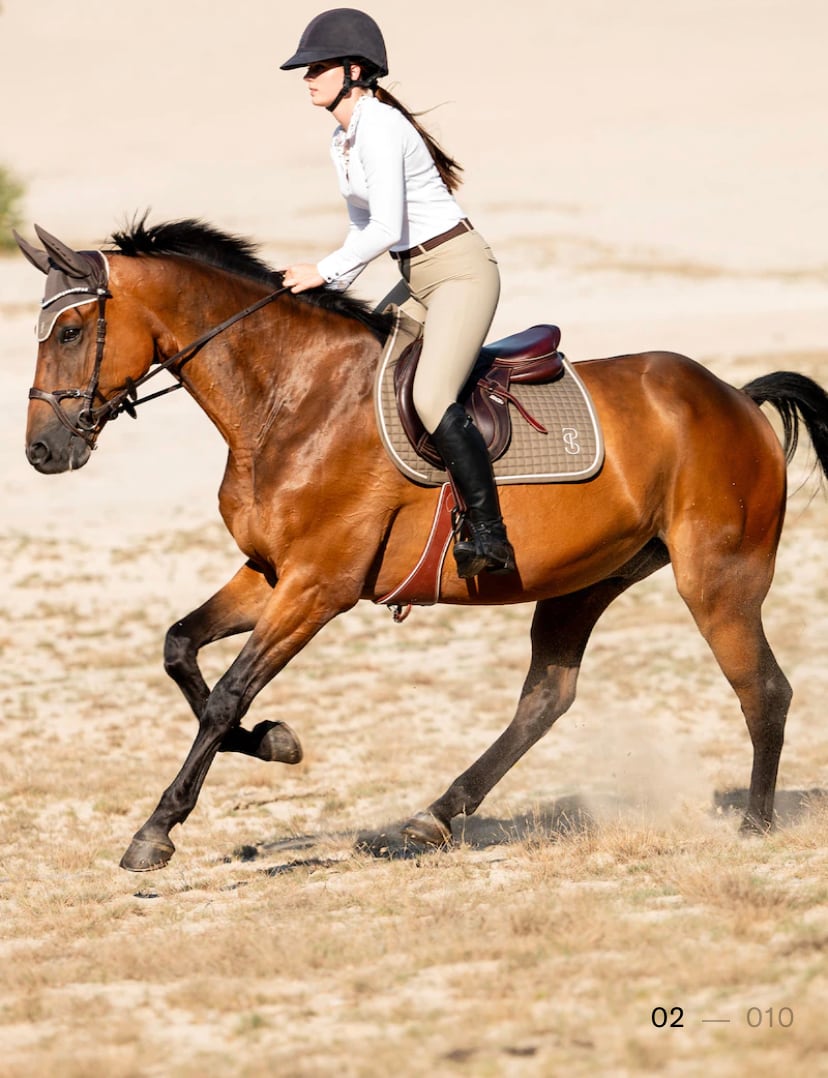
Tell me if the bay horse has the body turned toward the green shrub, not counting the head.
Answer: no

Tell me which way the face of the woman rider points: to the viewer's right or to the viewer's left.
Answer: to the viewer's left

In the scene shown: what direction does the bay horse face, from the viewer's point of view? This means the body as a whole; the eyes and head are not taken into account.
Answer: to the viewer's left

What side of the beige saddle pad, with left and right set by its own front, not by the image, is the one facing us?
left

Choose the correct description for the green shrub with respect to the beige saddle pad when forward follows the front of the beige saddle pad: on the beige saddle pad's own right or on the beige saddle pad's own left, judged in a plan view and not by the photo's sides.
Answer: on the beige saddle pad's own right
